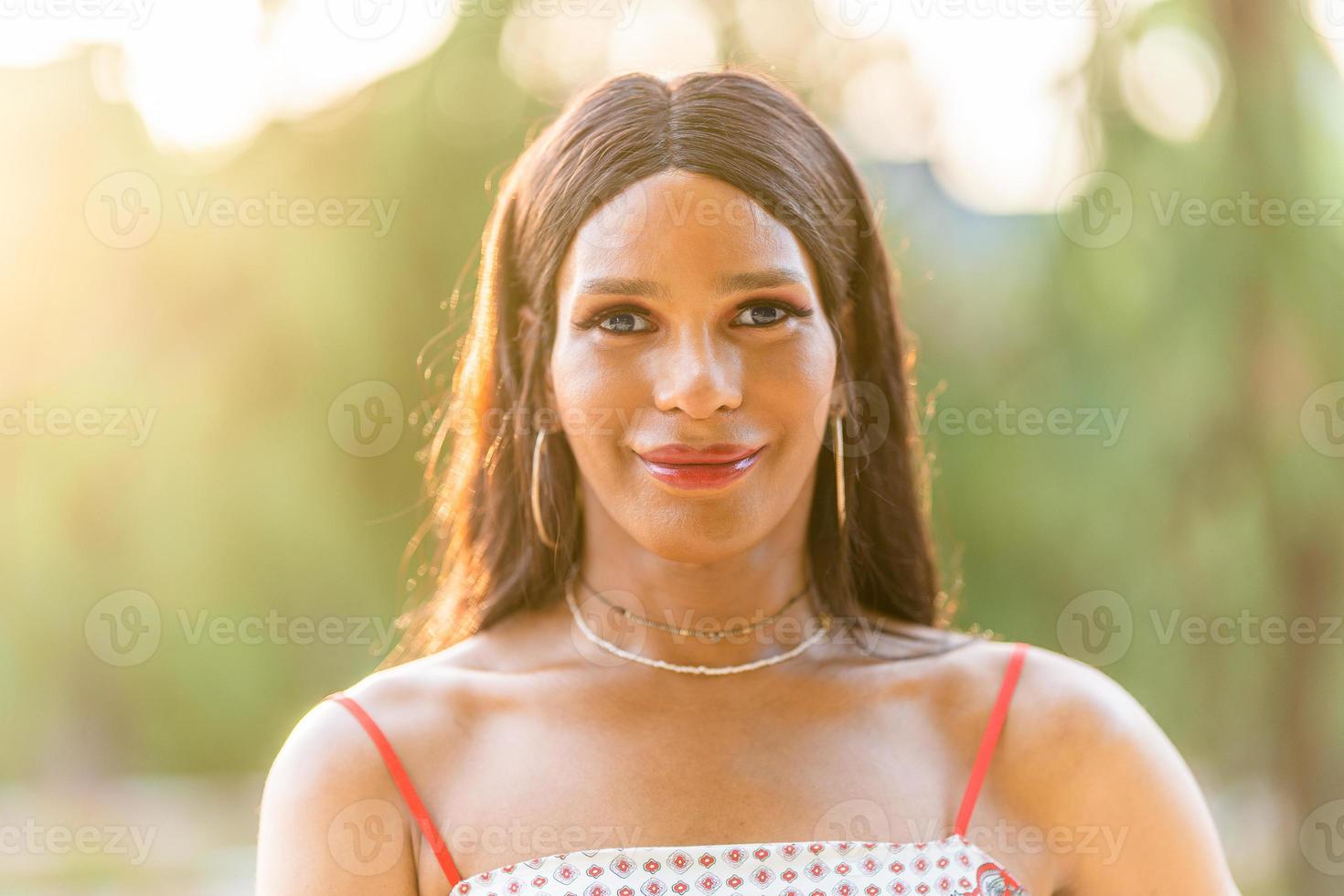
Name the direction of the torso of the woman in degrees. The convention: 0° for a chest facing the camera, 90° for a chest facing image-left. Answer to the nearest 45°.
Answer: approximately 0°
